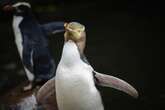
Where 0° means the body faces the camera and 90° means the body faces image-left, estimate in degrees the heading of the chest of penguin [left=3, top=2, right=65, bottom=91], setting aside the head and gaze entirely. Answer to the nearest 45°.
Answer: approximately 90°
